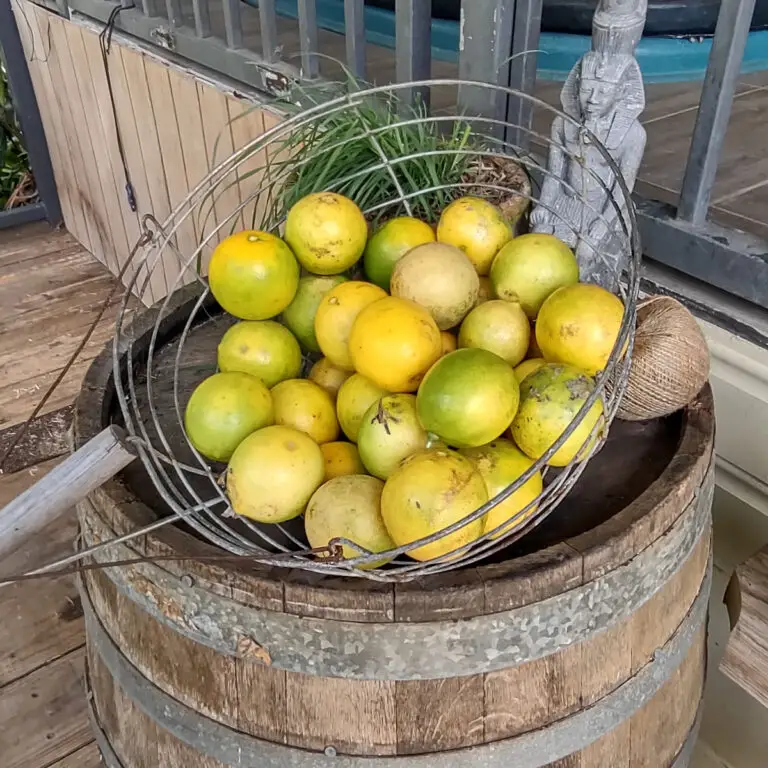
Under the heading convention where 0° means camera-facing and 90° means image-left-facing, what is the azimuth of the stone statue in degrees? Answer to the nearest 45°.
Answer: approximately 45°

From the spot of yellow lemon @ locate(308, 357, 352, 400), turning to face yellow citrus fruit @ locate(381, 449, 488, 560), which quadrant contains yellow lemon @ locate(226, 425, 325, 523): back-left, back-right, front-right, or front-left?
front-right

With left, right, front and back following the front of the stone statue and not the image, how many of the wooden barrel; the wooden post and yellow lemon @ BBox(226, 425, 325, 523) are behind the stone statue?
0

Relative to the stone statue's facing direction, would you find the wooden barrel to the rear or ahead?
ahead

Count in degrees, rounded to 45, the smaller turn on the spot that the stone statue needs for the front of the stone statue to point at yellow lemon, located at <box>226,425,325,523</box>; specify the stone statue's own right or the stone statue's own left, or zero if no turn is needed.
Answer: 0° — it already faces it

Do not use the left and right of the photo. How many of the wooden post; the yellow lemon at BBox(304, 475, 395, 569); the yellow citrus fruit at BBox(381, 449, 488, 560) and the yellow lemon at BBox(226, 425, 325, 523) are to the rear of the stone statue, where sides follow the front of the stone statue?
0
